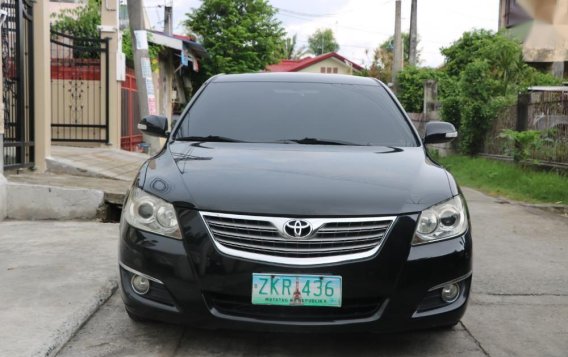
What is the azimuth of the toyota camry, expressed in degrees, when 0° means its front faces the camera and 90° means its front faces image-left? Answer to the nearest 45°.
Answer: approximately 0°

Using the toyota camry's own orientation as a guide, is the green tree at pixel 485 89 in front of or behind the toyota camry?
behind

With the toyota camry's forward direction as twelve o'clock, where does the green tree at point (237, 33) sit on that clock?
The green tree is roughly at 6 o'clock from the toyota camry.

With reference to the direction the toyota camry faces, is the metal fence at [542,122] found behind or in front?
behind

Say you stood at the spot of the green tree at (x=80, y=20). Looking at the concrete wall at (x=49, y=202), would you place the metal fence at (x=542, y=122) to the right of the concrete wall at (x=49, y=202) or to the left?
left

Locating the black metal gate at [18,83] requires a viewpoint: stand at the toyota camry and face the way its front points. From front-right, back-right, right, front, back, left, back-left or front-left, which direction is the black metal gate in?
back-right

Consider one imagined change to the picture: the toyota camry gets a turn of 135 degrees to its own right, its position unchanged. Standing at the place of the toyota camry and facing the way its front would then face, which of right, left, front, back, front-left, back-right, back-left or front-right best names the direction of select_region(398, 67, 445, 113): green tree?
front-right

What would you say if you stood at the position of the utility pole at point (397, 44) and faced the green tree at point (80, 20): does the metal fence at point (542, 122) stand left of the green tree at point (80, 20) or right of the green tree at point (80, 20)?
left

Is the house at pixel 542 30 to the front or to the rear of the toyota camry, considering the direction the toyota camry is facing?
to the rear

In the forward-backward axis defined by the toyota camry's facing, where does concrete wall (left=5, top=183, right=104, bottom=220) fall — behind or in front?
behind

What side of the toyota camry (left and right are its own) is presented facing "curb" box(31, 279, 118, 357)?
right

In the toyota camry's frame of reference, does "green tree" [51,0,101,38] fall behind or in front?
behind

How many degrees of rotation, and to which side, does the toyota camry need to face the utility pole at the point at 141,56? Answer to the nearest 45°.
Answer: approximately 180°
